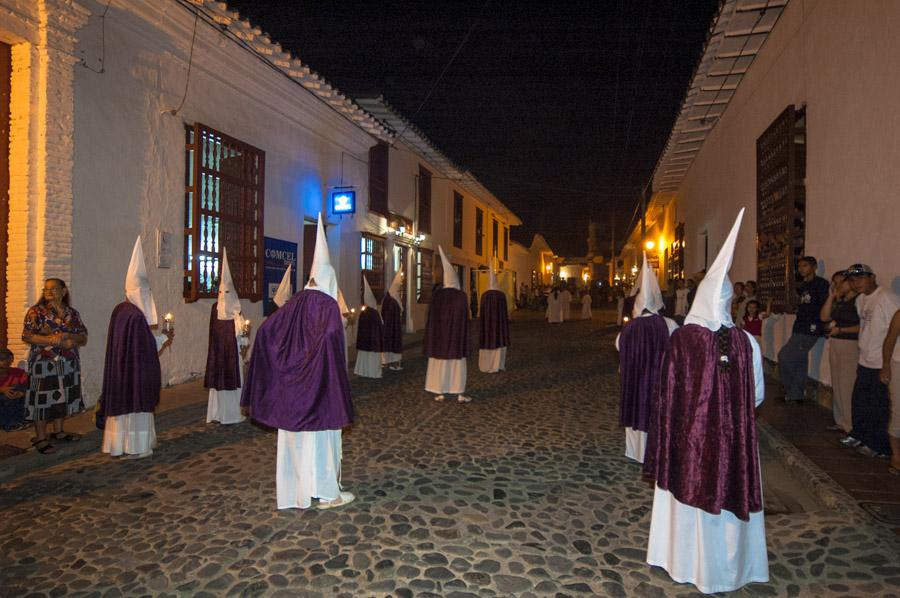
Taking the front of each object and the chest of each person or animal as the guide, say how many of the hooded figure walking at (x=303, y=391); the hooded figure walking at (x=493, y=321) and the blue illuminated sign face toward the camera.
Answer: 1

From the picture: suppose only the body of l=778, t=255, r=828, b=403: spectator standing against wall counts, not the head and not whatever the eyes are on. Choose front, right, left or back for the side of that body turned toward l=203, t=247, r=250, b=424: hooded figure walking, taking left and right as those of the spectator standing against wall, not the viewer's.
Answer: front

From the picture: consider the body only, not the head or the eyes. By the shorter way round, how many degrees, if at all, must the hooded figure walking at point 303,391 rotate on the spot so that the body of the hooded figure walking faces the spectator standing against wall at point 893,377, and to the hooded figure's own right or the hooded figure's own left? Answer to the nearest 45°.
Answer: approximately 45° to the hooded figure's own right

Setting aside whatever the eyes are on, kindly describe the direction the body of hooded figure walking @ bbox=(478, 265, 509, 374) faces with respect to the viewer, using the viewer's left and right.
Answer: facing away from the viewer
